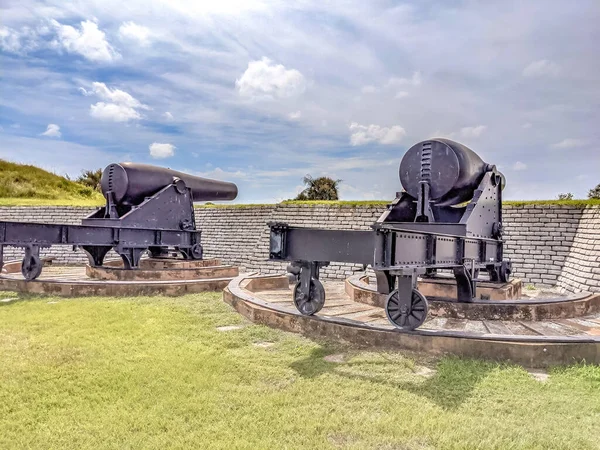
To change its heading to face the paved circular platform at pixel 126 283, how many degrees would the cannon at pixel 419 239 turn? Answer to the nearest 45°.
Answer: approximately 135° to its left

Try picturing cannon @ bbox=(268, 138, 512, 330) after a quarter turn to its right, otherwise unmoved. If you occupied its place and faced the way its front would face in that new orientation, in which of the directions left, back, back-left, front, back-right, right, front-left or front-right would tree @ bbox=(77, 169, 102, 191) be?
back

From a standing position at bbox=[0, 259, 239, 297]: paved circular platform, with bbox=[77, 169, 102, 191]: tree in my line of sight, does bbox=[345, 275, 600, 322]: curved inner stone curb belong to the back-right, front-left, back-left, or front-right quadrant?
back-right

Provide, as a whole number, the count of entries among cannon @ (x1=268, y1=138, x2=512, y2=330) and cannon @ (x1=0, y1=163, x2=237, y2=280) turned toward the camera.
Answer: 0

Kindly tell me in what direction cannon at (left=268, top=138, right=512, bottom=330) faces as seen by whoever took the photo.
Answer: facing away from the viewer and to the right of the viewer

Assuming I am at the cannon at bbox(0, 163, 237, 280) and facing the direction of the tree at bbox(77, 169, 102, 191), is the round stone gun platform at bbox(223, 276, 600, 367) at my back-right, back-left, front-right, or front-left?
back-right

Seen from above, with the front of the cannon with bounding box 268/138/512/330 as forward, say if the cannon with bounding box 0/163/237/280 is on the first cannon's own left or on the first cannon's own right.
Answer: on the first cannon's own left

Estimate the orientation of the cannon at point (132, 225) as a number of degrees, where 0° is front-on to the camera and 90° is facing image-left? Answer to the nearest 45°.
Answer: approximately 225°
